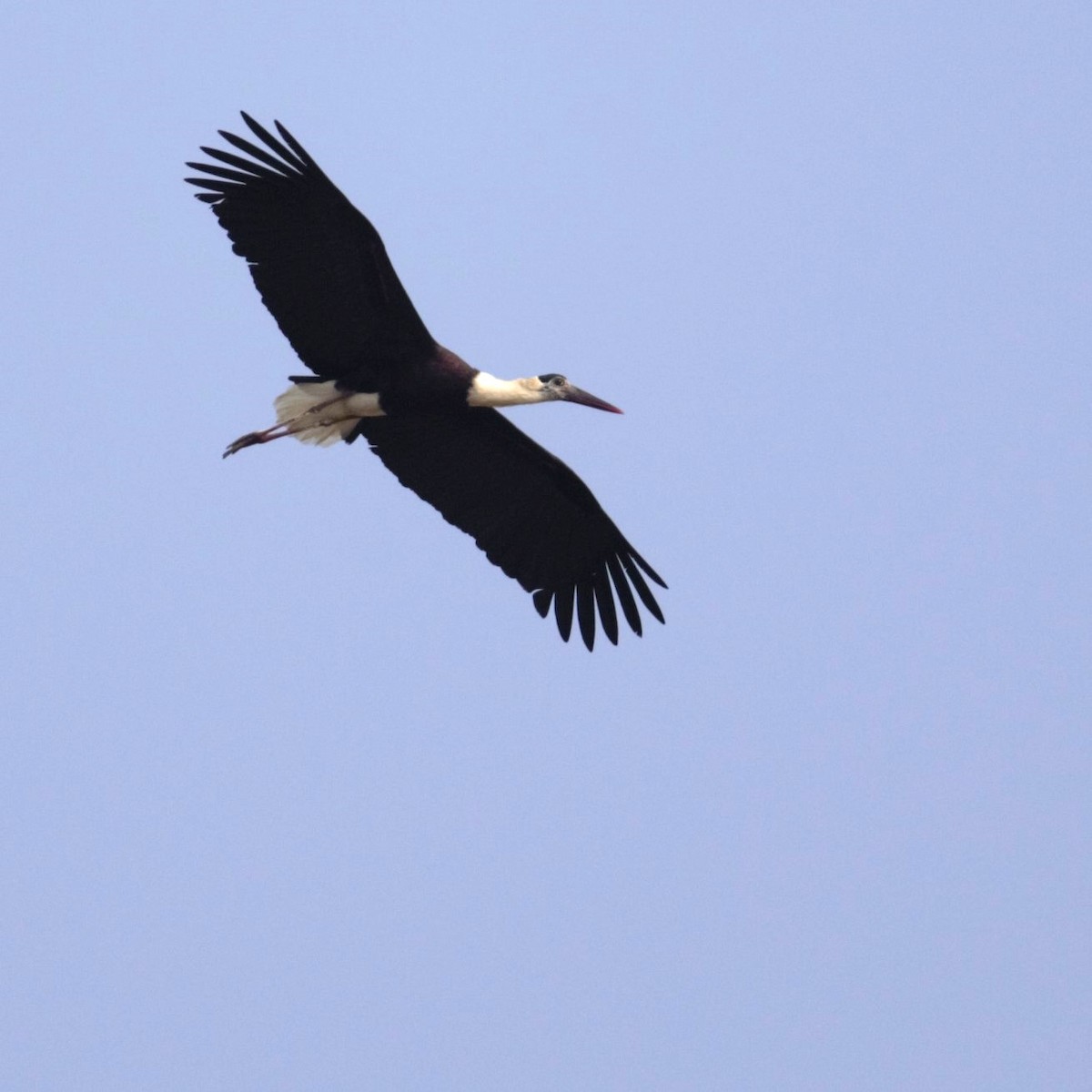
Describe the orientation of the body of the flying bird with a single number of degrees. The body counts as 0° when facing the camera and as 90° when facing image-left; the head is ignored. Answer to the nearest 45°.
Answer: approximately 270°
